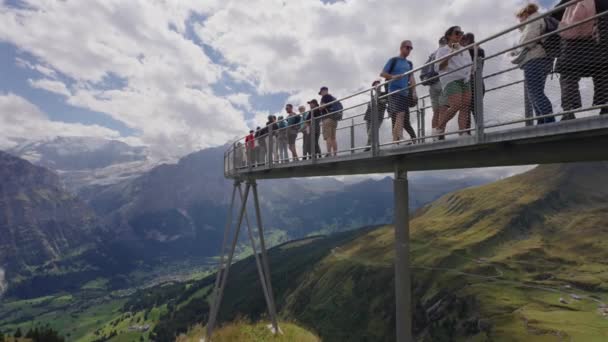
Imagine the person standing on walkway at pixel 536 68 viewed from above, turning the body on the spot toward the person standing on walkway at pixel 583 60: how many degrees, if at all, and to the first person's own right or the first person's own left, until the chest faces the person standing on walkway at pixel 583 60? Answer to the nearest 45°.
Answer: approximately 180°

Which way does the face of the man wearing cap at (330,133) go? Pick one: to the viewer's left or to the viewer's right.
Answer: to the viewer's left

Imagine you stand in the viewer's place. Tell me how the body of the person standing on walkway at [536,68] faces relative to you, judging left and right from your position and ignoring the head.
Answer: facing to the left of the viewer

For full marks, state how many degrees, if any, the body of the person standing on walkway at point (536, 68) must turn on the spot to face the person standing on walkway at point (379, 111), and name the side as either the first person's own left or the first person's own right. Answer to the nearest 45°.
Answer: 0° — they already face them
